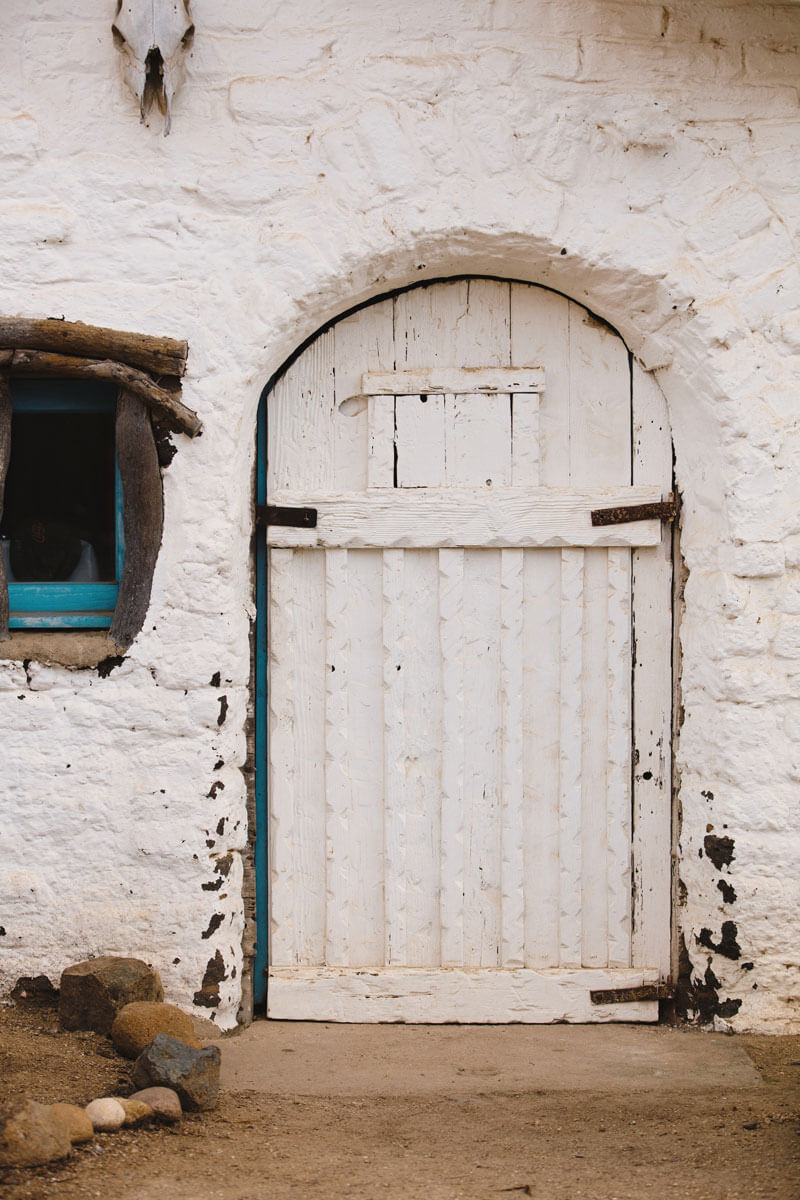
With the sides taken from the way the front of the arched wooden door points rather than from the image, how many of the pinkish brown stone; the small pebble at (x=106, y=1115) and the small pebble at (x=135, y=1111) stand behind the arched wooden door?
0

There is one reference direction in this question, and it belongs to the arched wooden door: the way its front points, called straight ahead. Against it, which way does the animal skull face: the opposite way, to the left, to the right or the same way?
the same way

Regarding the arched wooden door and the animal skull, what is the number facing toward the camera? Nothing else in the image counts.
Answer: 2

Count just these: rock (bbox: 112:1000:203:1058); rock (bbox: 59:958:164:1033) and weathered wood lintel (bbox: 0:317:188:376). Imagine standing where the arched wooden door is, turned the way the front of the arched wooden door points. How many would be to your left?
0

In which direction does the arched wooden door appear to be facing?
toward the camera

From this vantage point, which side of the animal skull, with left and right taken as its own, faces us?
front

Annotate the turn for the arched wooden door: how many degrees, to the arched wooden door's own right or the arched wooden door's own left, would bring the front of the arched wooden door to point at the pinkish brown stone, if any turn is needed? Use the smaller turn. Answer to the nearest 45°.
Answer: approximately 45° to the arched wooden door's own right

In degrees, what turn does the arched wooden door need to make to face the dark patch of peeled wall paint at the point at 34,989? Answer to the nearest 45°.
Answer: approximately 90° to its right

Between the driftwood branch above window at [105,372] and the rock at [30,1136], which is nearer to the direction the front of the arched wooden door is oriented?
the rock

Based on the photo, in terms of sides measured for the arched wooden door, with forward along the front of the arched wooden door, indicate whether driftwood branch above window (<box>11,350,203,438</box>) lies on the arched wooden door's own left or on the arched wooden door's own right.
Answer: on the arched wooden door's own right
